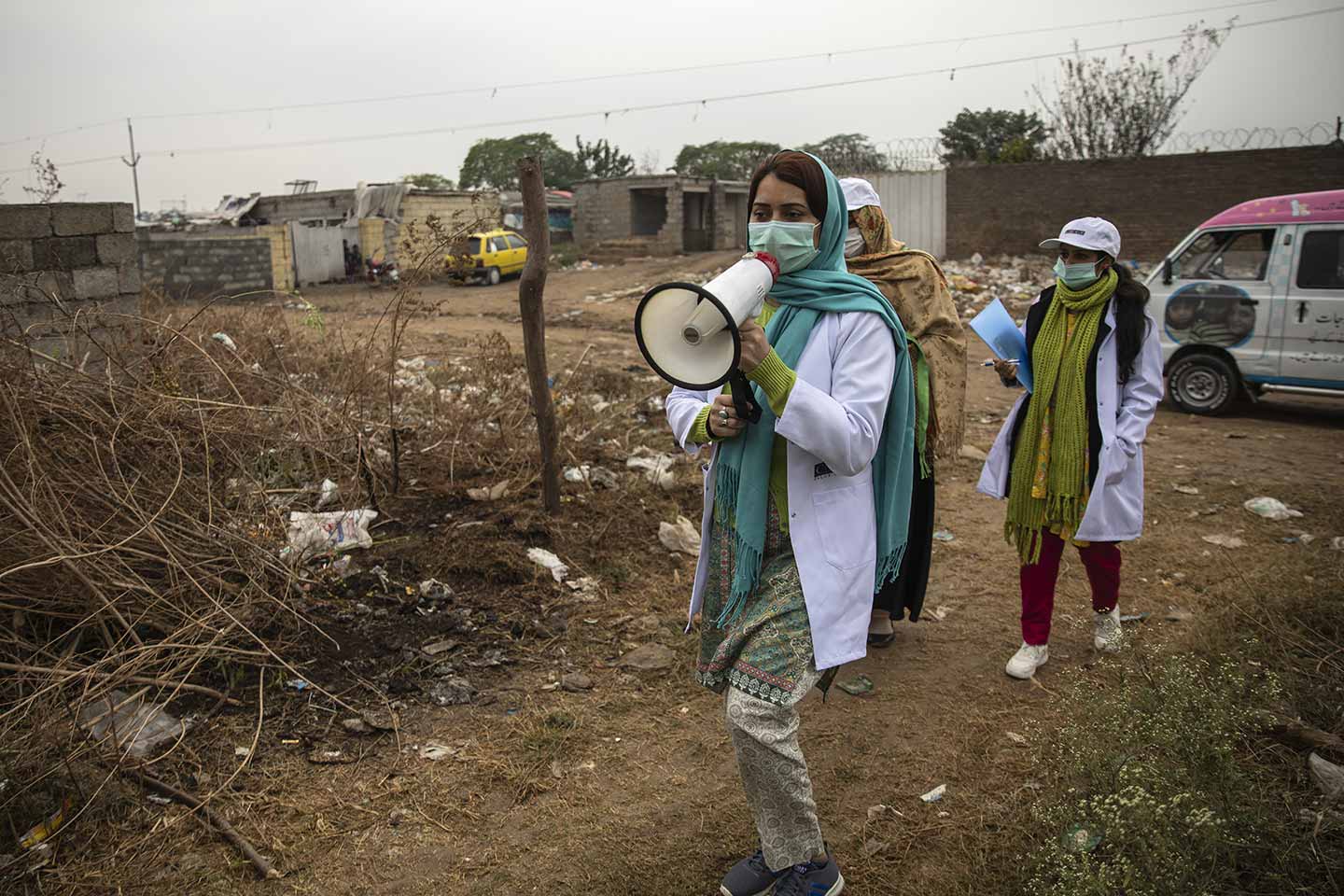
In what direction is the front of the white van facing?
to the viewer's left

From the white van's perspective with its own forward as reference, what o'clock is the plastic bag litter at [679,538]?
The plastic bag litter is roughly at 10 o'clock from the white van.

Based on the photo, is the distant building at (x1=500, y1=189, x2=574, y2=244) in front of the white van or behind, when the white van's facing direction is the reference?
in front

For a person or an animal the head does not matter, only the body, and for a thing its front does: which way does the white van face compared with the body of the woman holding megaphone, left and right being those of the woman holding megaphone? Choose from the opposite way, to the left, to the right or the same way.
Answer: to the right

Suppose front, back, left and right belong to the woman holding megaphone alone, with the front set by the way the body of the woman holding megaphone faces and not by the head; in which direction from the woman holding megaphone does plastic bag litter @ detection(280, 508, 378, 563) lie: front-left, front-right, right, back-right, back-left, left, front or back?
right

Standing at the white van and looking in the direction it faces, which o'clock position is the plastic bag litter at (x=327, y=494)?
The plastic bag litter is roughly at 10 o'clock from the white van.

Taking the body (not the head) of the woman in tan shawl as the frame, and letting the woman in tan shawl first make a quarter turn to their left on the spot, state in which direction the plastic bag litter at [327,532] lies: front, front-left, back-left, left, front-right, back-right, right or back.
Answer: back-right

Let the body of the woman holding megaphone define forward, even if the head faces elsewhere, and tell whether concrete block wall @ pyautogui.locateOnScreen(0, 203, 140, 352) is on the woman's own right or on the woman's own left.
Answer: on the woman's own right

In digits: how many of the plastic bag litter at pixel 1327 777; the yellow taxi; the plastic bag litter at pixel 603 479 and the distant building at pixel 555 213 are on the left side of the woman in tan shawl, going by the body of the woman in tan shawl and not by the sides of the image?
1

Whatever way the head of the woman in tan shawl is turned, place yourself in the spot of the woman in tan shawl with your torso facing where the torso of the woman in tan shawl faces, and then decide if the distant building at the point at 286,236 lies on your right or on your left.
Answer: on your right

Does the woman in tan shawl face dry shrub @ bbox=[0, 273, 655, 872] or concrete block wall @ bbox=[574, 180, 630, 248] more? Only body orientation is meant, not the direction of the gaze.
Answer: the dry shrub

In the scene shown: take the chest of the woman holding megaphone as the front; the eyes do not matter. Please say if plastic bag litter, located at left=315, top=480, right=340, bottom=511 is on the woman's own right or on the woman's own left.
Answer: on the woman's own right
